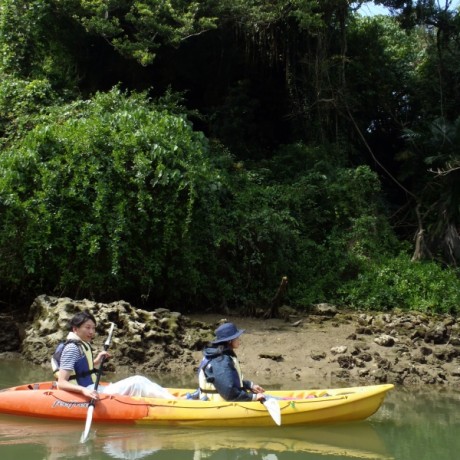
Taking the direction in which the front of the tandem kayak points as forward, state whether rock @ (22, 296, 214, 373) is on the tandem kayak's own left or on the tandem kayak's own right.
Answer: on the tandem kayak's own left

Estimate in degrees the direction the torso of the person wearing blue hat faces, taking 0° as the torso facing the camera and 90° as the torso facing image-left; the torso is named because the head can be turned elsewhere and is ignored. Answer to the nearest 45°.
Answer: approximately 270°

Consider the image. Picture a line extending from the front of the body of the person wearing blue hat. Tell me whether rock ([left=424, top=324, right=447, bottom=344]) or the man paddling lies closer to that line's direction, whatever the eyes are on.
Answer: the rock

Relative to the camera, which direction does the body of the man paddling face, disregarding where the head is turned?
to the viewer's right

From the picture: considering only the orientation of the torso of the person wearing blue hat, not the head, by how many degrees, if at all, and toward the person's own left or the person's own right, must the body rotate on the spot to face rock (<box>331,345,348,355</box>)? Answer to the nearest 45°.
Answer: approximately 45° to the person's own left

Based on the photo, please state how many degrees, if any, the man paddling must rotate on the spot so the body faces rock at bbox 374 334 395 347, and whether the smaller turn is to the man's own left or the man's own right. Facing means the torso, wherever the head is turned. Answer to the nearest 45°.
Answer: approximately 45° to the man's own left

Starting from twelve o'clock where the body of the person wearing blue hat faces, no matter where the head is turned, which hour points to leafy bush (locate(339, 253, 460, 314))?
The leafy bush is roughly at 10 o'clock from the person wearing blue hat.

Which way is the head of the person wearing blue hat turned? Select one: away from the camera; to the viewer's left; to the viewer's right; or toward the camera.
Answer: to the viewer's right

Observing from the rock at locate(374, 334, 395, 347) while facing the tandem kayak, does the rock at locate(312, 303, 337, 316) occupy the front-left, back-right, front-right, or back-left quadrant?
back-right

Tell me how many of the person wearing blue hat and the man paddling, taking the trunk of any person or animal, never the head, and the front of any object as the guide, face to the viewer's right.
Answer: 2

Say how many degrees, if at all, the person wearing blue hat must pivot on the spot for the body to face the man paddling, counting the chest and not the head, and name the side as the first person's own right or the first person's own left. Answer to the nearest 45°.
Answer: approximately 180°

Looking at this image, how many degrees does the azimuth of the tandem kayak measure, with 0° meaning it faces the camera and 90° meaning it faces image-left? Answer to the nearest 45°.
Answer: approximately 270°
